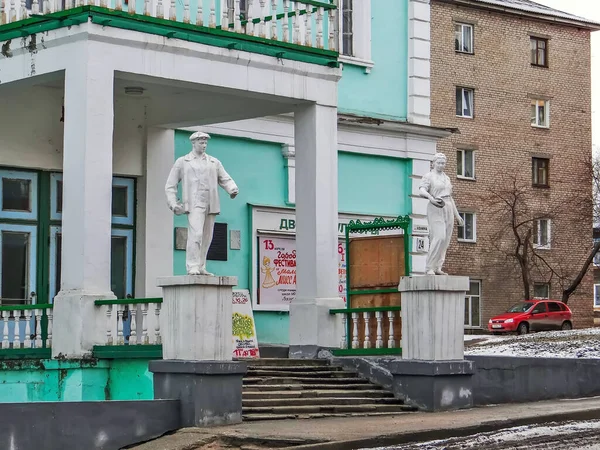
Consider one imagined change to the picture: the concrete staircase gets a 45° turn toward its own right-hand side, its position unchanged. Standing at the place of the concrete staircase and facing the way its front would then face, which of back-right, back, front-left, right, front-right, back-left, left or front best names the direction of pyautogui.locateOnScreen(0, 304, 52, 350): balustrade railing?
front-right

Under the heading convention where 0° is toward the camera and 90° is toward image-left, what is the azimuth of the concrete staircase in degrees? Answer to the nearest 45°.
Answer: approximately 0°

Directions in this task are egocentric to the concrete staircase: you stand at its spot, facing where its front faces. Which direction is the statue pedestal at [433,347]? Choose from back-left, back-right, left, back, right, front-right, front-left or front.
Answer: left

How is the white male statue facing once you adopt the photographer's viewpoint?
facing the viewer

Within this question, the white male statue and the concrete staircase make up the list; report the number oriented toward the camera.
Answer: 2

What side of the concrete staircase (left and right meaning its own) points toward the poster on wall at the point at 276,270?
back
